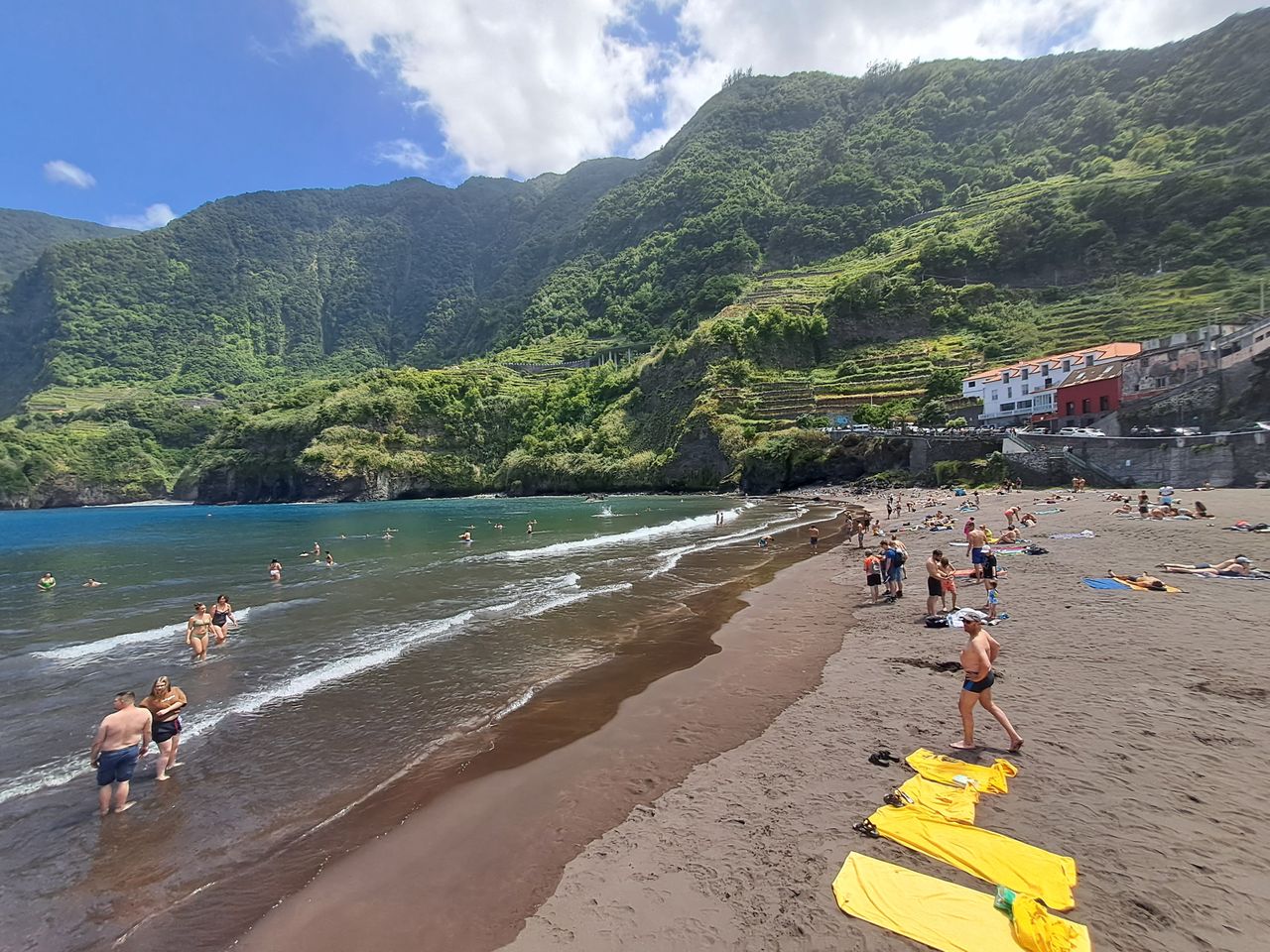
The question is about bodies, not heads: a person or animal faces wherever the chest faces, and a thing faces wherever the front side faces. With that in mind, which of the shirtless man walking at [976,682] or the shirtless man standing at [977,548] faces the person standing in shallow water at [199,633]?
the shirtless man walking at [976,682]

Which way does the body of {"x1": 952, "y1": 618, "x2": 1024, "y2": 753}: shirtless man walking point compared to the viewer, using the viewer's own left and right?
facing to the left of the viewer

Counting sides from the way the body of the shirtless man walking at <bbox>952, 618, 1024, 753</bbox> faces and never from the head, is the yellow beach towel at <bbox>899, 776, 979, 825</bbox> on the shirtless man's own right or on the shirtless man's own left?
on the shirtless man's own left
